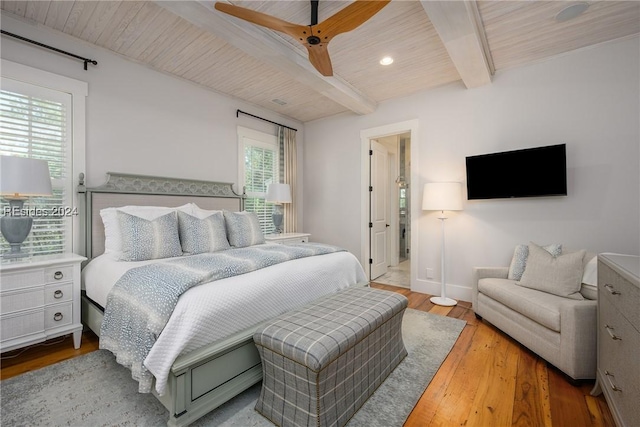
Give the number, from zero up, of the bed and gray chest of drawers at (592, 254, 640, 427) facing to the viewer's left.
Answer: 1

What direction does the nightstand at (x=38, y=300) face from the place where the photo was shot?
facing the viewer and to the right of the viewer

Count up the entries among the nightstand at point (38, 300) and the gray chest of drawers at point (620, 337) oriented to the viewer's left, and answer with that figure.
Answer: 1

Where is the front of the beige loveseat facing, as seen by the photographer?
facing the viewer and to the left of the viewer

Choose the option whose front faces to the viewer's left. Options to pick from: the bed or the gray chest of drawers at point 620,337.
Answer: the gray chest of drawers

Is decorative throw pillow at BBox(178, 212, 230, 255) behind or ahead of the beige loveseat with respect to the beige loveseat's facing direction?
ahead

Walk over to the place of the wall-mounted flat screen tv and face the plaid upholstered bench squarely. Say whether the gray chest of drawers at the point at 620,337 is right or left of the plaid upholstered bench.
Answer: left

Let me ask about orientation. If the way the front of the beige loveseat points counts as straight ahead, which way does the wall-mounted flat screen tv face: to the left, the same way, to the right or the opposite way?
the same way

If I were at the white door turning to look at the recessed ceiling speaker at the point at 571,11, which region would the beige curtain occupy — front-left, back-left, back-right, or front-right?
back-right

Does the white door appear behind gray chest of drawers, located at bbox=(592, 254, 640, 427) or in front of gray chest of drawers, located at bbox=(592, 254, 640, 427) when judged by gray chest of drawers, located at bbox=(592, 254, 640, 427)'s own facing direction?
in front

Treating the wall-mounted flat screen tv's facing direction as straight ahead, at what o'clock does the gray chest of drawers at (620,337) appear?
The gray chest of drawers is roughly at 10 o'clock from the wall-mounted flat screen tv.

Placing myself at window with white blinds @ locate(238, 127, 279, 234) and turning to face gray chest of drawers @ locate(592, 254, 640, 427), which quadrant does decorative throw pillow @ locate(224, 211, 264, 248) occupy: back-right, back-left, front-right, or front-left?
front-right

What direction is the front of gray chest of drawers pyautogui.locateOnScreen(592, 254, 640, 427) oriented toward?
to the viewer's left
